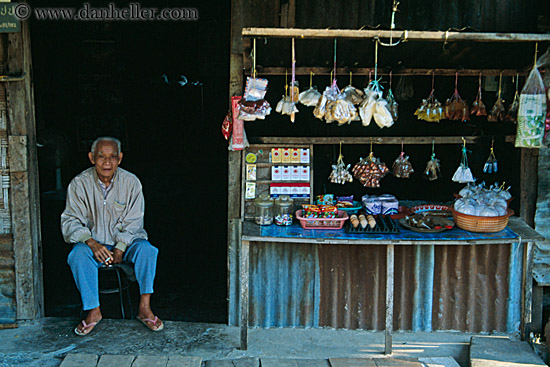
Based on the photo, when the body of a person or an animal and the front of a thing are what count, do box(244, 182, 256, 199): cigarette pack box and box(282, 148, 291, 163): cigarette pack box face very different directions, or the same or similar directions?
same or similar directions

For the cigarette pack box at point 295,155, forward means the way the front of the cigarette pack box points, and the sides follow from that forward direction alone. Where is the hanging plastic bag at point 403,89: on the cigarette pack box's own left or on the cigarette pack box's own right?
on the cigarette pack box's own left

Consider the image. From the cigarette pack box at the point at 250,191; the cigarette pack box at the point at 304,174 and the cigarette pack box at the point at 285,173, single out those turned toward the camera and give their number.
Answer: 3

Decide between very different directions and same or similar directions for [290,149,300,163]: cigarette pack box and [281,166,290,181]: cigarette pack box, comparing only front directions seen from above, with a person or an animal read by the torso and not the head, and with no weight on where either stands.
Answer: same or similar directions

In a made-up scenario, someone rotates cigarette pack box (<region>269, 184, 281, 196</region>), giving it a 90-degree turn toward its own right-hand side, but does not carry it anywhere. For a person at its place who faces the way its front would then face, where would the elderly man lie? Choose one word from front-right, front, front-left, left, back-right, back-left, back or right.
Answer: front

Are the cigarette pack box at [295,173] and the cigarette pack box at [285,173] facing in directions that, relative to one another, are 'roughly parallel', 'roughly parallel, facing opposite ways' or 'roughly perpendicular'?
roughly parallel

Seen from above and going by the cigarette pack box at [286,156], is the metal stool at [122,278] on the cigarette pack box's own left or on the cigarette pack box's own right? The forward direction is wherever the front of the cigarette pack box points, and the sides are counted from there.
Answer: on the cigarette pack box's own right

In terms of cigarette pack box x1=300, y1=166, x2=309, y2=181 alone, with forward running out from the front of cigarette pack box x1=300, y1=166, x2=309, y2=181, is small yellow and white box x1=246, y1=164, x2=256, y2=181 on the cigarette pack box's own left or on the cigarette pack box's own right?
on the cigarette pack box's own right

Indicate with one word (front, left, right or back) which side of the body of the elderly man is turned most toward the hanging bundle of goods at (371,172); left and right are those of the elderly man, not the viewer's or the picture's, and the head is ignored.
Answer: left

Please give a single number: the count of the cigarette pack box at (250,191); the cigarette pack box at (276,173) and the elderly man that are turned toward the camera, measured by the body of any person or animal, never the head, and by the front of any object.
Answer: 3

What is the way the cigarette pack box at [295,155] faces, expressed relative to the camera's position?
facing the viewer

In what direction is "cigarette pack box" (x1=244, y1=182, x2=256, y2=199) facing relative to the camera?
toward the camera

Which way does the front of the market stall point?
toward the camera
